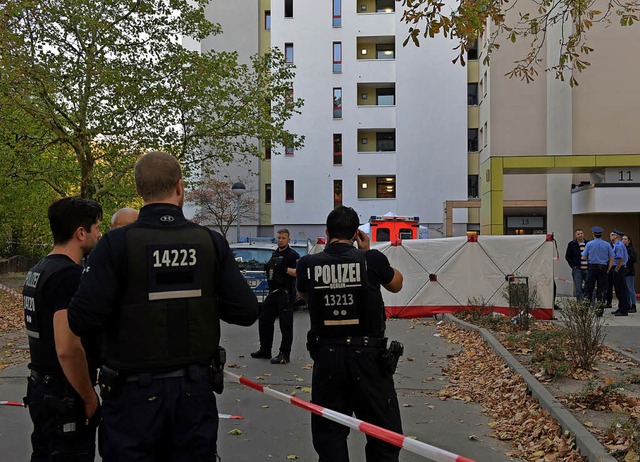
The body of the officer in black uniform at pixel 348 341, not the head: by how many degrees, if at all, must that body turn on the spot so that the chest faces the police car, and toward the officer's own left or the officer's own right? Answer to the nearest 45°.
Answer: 0° — they already face it

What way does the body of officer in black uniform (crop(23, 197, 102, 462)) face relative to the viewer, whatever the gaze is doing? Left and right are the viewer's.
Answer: facing away from the viewer and to the right of the viewer

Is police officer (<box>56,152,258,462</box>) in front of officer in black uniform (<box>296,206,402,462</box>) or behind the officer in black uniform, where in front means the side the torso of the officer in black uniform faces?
behind

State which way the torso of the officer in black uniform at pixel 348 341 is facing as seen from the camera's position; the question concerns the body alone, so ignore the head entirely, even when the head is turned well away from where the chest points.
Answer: away from the camera

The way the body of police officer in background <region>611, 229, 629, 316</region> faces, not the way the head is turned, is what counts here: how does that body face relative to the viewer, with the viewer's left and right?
facing to the left of the viewer

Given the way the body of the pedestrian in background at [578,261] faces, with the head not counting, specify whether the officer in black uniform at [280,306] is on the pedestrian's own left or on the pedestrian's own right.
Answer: on the pedestrian's own right

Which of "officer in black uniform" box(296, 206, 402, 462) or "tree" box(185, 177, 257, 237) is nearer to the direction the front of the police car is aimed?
the officer in black uniform

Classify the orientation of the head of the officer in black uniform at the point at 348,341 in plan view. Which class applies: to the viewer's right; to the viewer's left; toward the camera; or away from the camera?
away from the camera

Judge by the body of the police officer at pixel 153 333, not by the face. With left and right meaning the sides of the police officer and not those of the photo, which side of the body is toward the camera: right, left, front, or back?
back
